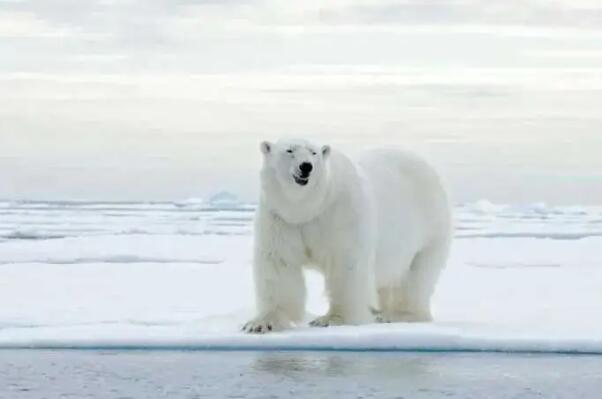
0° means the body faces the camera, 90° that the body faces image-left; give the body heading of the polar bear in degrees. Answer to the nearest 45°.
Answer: approximately 45°
